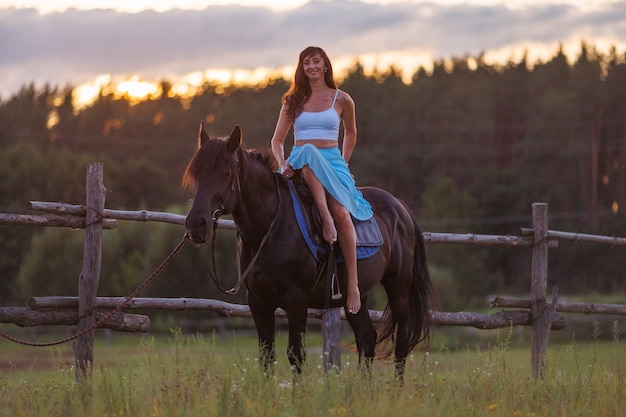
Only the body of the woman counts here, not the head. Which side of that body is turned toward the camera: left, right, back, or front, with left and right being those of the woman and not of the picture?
front

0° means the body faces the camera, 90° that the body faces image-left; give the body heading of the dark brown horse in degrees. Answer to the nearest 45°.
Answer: approximately 45°
